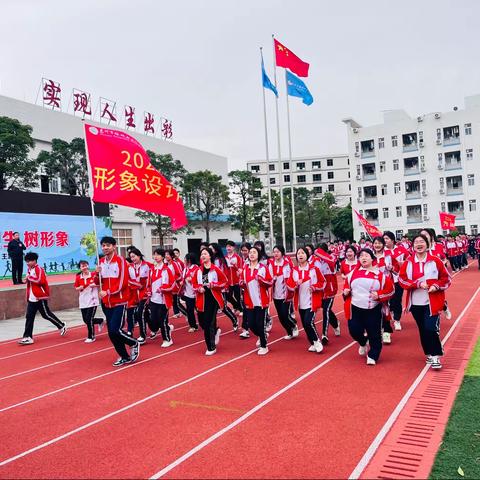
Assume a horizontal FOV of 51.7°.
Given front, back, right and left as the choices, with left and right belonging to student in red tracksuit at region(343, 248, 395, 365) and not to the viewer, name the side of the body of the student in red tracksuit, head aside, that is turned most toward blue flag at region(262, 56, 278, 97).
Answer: back

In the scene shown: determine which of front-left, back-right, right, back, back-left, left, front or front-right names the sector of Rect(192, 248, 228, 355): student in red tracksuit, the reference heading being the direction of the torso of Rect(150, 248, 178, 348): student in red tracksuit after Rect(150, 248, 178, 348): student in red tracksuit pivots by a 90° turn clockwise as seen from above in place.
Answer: back

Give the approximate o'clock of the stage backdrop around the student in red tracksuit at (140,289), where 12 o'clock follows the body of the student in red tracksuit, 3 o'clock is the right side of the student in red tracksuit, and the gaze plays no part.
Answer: The stage backdrop is roughly at 4 o'clock from the student in red tracksuit.

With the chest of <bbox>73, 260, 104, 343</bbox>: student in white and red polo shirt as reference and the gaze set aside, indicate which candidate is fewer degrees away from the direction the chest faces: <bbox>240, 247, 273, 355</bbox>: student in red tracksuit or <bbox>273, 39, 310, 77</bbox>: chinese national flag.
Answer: the student in red tracksuit

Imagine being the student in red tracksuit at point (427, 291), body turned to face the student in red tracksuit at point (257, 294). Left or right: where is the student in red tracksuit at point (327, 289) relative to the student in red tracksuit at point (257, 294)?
right

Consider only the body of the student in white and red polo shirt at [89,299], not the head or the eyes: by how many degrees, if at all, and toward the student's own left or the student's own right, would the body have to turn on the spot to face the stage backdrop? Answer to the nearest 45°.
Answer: approximately 135° to the student's own right

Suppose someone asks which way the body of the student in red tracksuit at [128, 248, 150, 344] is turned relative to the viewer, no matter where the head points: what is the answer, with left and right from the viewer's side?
facing the viewer and to the left of the viewer

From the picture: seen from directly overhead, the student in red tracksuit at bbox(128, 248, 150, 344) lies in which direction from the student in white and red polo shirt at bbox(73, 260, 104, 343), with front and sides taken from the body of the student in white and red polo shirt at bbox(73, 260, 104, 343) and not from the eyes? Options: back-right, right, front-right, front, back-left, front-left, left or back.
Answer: left

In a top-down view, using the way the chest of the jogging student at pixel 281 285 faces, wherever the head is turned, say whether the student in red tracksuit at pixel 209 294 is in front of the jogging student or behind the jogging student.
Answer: in front

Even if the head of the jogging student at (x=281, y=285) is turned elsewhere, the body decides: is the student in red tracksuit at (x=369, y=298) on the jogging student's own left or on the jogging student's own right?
on the jogging student's own left

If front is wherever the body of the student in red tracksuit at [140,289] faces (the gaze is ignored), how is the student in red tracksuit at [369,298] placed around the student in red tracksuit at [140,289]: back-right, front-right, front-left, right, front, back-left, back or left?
left

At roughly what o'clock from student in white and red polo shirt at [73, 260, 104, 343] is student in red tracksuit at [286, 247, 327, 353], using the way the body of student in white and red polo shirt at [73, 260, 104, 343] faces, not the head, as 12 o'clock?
student in red tracksuit at [286, 247, 327, 353] is roughly at 9 o'clock from student in white and red polo shirt at [73, 260, 104, 343].

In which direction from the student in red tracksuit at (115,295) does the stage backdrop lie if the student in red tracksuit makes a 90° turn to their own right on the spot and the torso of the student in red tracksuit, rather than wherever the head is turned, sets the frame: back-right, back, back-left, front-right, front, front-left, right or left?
front-right

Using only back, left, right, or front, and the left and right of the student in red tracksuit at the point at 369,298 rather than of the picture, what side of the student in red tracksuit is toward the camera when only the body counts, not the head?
front

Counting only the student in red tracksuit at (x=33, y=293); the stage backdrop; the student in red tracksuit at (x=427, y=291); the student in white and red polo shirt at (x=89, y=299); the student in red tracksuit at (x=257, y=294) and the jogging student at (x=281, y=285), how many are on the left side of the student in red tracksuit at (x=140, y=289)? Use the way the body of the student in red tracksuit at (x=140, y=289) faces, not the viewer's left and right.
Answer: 3

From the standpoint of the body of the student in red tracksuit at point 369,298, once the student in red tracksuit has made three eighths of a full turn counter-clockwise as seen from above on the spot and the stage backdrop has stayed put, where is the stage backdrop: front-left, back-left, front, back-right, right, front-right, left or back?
left

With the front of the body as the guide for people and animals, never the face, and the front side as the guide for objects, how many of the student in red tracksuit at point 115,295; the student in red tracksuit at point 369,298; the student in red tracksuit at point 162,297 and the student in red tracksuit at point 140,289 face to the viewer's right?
0

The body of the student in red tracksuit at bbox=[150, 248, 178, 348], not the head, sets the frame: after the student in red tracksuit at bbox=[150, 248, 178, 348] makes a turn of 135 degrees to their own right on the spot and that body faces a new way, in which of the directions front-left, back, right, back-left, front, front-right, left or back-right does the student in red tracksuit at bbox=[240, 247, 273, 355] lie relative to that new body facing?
back-right

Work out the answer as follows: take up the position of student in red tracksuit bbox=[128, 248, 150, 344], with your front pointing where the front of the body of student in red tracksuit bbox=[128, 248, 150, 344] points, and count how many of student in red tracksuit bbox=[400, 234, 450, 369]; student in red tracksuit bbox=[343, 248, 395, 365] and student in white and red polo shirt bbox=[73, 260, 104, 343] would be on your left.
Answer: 2

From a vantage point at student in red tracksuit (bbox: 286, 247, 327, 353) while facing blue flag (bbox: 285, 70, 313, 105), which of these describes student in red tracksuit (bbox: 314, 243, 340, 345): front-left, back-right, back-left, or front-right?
front-right
